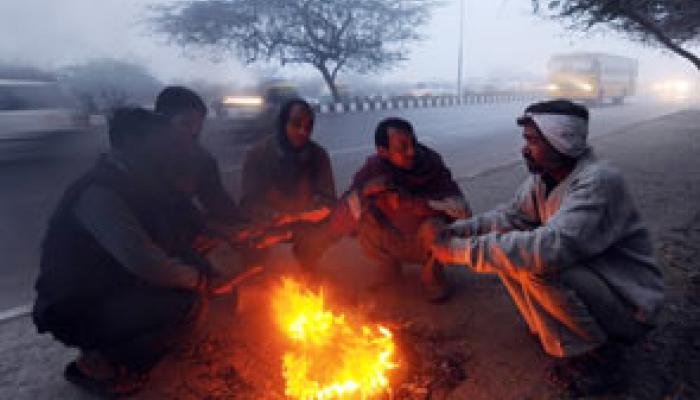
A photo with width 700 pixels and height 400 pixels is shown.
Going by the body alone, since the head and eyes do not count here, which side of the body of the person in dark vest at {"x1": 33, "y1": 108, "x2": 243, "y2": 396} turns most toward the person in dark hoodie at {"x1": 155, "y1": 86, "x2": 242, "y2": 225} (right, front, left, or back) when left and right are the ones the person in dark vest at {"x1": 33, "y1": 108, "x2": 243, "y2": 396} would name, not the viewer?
left

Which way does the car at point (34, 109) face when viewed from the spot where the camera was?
facing to the left of the viewer

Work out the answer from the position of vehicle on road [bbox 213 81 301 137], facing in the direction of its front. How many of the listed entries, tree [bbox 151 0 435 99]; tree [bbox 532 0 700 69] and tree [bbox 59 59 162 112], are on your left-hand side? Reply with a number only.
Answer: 1

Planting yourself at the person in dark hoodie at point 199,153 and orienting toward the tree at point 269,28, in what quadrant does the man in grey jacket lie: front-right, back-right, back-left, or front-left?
back-right

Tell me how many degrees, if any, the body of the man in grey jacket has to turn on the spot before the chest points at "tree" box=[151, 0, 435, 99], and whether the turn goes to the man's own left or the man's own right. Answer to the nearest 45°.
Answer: approximately 45° to the man's own right

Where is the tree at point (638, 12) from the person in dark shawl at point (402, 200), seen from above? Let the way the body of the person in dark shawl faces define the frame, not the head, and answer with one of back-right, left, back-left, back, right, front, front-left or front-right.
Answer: back-left

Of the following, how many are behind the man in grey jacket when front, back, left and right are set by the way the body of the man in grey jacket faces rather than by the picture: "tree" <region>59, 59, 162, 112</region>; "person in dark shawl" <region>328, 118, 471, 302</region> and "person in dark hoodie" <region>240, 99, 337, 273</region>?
0

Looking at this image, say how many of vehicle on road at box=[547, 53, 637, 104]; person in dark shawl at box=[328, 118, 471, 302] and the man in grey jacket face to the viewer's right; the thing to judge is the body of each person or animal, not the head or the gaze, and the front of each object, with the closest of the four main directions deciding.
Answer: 0

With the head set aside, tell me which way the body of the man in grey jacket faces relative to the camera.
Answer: to the viewer's left

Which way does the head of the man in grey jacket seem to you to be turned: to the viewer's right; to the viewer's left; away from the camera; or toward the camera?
to the viewer's left

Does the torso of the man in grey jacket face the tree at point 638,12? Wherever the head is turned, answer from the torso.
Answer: no

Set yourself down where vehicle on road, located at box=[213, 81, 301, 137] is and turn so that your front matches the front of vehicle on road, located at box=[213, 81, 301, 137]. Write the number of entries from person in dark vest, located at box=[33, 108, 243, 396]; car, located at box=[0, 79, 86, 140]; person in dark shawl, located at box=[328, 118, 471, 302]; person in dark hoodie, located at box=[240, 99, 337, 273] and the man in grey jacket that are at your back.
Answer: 0

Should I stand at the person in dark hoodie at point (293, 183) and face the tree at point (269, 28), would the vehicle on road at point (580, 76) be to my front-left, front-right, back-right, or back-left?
front-right

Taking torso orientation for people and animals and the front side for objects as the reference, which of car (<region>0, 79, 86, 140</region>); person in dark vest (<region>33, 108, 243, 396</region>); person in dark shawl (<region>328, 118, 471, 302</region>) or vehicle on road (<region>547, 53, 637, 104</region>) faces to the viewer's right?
person in dark vest (<region>33, 108, 243, 396</region>)

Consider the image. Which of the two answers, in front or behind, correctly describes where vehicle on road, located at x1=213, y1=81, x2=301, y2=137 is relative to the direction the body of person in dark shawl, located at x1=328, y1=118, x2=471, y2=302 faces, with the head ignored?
behind

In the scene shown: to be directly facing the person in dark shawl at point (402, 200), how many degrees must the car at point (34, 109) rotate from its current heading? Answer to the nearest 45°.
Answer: approximately 90° to its left

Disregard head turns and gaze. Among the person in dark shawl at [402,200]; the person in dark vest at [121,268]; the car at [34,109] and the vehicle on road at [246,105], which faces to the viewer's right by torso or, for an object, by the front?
the person in dark vest at [121,268]
